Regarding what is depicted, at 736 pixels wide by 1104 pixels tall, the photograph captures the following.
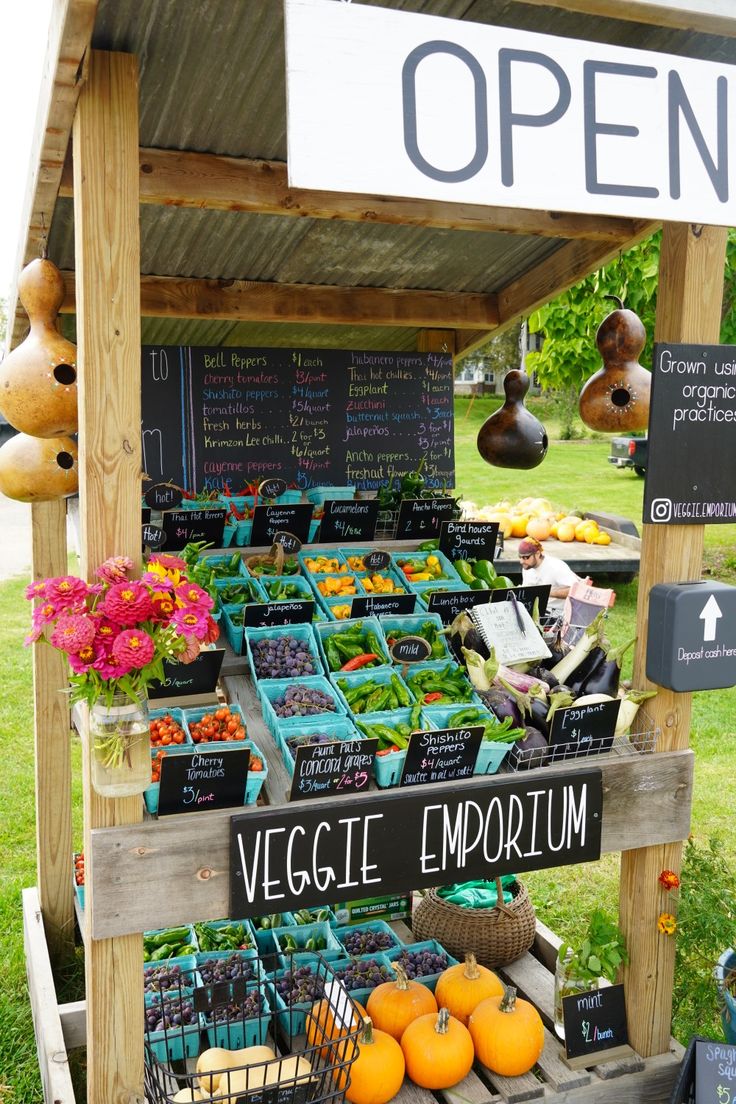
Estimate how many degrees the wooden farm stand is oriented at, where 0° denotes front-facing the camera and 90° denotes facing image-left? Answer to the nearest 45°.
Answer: approximately 0°

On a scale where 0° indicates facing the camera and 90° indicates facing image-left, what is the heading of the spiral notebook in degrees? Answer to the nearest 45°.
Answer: approximately 0°

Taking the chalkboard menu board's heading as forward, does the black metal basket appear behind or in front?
in front

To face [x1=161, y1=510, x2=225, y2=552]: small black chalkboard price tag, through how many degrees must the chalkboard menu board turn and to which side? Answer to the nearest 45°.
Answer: approximately 45° to its right

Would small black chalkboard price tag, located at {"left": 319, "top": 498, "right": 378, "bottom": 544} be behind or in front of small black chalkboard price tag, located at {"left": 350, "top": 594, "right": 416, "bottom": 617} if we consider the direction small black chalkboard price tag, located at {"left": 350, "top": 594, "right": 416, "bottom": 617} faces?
behind

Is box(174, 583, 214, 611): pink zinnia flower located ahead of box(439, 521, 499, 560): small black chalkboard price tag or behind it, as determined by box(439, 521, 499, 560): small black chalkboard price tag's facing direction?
ahead

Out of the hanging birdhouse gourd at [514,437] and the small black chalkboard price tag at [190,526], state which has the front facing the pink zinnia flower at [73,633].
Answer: the small black chalkboard price tag

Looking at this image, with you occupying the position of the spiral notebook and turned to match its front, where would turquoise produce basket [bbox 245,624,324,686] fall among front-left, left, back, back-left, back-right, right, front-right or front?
right
